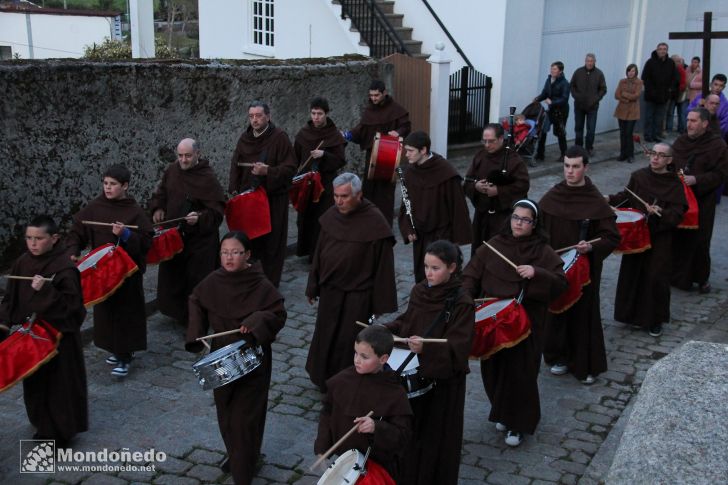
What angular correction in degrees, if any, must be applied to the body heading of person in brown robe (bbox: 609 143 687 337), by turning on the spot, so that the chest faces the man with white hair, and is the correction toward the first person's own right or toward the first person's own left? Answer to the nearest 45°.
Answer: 0° — they already face them

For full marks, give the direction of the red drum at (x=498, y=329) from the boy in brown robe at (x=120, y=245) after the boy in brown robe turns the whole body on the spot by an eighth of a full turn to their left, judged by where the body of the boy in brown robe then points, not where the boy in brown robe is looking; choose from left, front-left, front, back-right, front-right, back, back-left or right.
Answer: front-left

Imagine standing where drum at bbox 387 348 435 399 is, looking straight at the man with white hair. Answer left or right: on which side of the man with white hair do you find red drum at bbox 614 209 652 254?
right

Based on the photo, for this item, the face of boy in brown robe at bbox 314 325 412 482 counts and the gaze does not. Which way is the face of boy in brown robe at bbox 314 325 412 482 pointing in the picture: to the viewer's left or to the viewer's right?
to the viewer's left

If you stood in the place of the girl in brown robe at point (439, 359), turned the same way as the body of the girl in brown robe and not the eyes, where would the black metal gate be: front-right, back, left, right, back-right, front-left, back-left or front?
back-right

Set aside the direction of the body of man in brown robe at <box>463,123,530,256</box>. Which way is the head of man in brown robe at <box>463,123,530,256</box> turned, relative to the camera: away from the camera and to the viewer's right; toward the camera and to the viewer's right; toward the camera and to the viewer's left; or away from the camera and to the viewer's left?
toward the camera and to the viewer's left

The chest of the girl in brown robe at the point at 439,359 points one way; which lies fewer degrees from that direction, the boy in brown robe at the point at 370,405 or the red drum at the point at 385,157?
the boy in brown robe

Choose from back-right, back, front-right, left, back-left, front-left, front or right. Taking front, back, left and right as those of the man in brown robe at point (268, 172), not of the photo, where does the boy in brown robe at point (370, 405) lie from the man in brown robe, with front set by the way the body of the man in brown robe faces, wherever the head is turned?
front-left

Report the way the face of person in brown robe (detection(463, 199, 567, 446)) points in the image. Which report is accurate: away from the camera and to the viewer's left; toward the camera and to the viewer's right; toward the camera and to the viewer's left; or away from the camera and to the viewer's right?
toward the camera and to the viewer's left

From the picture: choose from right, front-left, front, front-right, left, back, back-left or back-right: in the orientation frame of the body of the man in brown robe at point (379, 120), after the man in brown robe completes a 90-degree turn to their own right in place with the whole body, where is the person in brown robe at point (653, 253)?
back

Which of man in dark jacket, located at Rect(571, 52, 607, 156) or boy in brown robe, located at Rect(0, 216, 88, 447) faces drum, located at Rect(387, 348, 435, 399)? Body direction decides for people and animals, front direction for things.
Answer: the man in dark jacket

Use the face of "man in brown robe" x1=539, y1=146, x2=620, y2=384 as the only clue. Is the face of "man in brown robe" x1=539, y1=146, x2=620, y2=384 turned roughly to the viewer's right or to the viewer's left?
to the viewer's left

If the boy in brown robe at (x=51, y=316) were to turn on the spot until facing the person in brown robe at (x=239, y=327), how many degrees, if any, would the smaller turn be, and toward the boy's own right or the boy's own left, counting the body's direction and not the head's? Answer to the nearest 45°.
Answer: approximately 90° to the boy's own left
